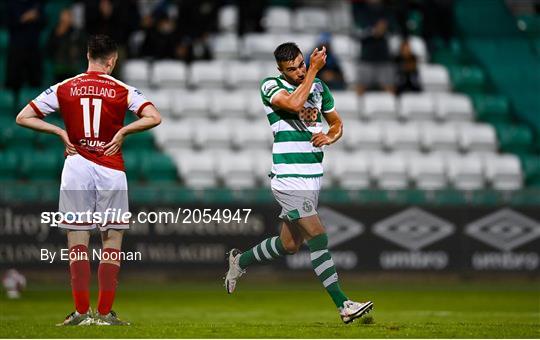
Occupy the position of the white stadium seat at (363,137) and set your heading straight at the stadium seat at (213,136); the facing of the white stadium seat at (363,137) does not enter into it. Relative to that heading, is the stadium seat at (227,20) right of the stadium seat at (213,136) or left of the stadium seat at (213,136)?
right

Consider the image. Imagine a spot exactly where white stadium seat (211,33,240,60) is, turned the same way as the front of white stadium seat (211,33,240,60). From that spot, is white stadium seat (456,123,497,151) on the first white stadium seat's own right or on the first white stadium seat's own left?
on the first white stadium seat's own left

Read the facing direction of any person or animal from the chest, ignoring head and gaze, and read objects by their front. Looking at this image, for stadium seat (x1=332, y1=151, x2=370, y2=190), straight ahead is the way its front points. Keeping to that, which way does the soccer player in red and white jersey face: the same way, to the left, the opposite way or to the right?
the opposite way

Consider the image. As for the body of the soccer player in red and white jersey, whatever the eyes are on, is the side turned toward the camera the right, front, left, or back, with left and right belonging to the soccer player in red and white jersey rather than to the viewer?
back

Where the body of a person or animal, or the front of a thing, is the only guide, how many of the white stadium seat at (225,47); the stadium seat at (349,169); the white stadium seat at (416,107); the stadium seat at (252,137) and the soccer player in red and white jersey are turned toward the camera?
4

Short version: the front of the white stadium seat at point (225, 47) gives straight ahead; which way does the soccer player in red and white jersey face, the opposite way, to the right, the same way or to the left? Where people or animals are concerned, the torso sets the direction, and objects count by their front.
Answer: the opposite way

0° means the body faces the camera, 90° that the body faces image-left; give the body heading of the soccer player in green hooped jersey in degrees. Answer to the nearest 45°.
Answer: approximately 315°

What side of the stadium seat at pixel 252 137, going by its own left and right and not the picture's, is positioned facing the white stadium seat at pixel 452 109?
left

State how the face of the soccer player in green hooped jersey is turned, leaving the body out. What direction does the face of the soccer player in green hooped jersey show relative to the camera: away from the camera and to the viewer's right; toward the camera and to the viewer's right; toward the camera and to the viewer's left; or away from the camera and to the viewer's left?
toward the camera and to the viewer's right

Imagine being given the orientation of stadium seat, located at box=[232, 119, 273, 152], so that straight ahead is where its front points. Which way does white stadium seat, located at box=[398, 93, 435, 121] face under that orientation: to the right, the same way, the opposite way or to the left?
the same way

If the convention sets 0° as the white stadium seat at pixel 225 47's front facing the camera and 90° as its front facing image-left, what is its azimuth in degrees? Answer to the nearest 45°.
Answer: approximately 0°

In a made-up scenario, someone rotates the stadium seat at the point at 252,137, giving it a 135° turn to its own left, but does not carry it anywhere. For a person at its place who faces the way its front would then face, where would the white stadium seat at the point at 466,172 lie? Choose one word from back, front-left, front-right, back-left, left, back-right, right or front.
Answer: front-right

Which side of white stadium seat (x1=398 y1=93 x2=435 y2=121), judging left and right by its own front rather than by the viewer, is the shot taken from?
front
